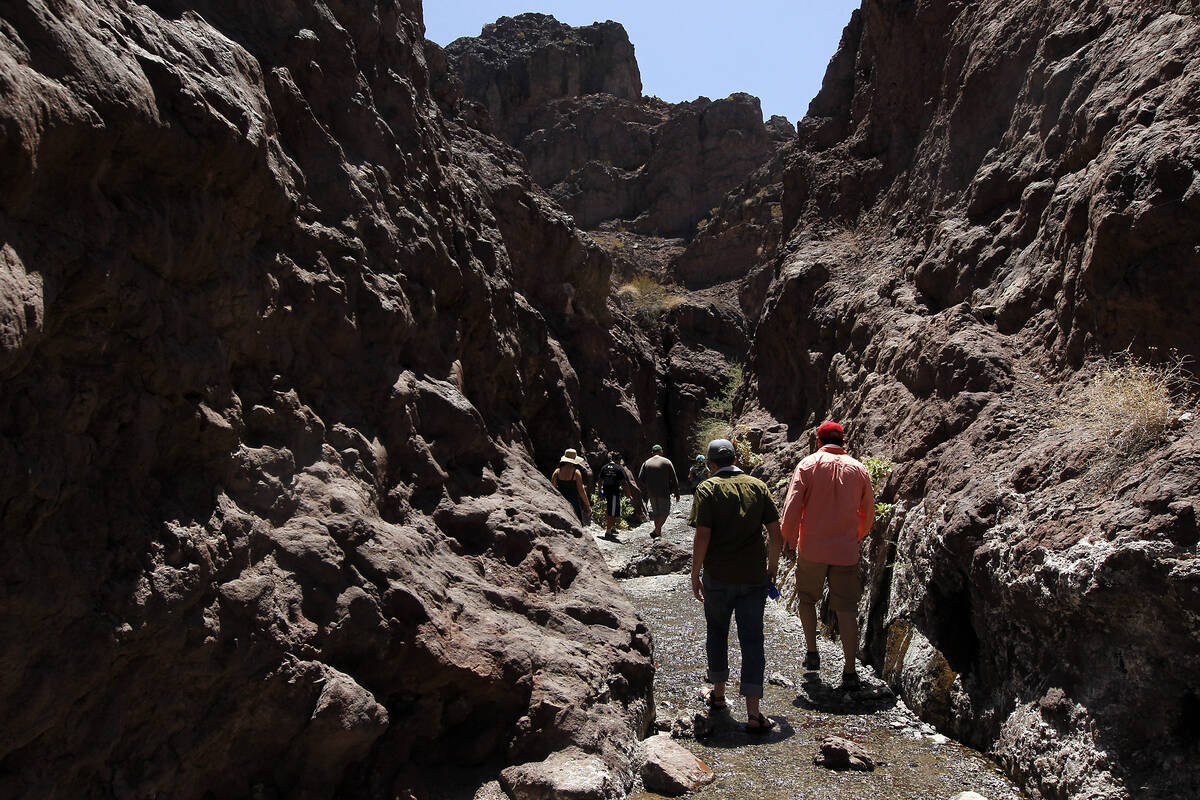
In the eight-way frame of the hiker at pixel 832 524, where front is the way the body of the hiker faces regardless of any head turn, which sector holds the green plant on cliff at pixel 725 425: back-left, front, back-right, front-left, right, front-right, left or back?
front

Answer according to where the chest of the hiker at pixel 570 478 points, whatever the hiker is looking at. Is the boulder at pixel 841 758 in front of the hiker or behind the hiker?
behind

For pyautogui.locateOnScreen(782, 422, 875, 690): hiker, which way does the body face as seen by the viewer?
away from the camera

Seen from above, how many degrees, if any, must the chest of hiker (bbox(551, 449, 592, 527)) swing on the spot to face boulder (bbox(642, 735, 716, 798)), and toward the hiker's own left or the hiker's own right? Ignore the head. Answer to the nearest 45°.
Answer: approximately 180°

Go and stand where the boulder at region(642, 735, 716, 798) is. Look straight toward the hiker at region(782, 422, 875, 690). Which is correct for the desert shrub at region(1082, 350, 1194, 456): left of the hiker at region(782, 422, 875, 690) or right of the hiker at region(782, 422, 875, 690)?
right

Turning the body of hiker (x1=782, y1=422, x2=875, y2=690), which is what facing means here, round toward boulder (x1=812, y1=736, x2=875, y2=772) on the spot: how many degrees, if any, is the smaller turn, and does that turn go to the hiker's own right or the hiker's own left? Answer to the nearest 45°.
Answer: approximately 180°

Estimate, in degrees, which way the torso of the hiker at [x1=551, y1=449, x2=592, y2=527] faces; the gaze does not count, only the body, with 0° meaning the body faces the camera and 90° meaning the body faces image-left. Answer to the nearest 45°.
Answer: approximately 180°

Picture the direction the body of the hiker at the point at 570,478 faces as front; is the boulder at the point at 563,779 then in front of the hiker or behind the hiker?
behind

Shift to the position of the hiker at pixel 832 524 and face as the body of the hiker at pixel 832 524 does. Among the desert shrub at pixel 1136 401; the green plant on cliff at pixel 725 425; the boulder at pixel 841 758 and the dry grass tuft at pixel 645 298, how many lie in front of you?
2

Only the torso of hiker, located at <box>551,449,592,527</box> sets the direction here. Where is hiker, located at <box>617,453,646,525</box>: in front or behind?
in front

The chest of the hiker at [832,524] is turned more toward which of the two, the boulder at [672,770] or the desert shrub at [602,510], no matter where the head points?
the desert shrub

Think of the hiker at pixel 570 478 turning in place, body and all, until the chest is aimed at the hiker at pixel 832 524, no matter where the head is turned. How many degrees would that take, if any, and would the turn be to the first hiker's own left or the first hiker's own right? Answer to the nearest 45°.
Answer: approximately 180°

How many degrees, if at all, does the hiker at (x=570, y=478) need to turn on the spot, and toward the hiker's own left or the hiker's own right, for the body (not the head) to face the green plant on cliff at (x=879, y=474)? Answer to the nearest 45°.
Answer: approximately 135° to the hiker's own right
